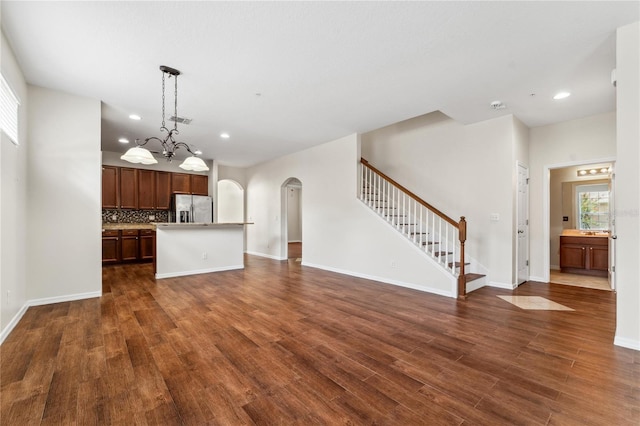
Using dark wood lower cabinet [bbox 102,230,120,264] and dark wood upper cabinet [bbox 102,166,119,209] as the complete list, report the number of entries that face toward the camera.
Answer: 2

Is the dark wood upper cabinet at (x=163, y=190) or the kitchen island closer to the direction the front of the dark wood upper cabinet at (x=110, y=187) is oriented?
the kitchen island

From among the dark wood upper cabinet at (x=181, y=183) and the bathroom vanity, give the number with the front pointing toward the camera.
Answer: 2

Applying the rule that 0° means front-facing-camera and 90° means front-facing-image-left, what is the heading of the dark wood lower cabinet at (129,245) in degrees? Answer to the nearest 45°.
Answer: approximately 0°

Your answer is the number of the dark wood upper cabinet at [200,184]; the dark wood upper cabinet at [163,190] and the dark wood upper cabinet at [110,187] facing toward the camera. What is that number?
3

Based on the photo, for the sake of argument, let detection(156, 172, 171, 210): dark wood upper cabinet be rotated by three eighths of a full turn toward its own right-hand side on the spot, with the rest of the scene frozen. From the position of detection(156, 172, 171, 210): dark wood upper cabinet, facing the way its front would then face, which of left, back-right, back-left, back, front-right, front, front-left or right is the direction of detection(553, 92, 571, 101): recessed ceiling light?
back

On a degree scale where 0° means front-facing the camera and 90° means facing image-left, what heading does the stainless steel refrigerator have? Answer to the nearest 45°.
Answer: approximately 0°

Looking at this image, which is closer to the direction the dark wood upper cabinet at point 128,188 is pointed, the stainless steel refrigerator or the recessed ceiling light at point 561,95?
the recessed ceiling light

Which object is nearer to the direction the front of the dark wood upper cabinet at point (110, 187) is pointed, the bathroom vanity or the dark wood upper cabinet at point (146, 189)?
the bathroom vanity

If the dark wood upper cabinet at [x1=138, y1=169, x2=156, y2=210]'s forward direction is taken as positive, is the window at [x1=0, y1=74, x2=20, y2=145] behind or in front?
in front
